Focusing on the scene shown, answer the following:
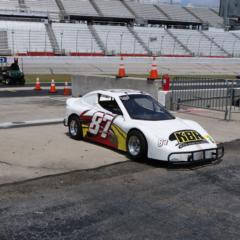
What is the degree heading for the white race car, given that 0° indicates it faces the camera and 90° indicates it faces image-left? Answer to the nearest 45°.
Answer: approximately 315°

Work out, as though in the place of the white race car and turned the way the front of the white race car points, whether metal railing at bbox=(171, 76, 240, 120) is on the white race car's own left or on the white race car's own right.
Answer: on the white race car's own left

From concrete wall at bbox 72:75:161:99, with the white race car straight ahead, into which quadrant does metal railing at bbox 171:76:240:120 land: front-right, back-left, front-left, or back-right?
front-left

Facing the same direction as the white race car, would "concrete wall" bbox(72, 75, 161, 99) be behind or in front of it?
behind

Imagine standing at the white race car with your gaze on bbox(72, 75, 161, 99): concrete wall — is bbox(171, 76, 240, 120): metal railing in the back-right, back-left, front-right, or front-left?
front-right
